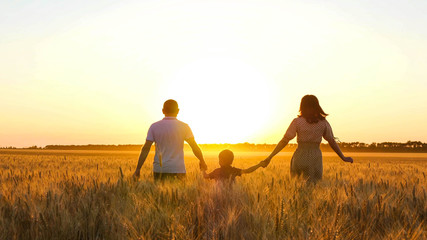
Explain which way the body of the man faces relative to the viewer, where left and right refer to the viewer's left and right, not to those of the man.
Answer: facing away from the viewer

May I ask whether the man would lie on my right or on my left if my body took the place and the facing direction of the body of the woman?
on my left

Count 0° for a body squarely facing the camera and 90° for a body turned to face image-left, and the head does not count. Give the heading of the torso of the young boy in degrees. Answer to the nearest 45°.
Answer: approximately 180°

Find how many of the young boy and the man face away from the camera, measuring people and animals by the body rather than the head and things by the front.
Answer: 2

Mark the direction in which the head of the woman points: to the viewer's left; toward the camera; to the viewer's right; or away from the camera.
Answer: away from the camera

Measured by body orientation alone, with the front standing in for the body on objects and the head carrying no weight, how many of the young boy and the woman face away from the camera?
2

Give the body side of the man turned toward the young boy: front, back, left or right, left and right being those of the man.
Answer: right

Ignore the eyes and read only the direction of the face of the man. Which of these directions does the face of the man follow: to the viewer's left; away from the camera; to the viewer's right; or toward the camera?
away from the camera

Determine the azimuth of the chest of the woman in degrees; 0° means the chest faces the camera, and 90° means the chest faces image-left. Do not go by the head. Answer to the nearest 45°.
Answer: approximately 180°

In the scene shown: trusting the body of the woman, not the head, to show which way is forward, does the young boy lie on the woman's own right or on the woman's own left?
on the woman's own left
